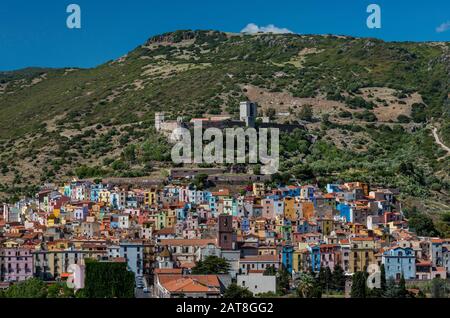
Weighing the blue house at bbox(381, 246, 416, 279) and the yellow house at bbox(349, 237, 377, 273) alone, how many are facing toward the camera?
2

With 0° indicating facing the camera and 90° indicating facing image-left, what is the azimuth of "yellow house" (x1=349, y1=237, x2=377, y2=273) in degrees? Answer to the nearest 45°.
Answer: approximately 0°

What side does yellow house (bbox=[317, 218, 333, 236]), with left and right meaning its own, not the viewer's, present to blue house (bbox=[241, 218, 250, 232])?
right

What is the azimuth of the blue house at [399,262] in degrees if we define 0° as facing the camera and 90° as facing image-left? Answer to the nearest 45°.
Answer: approximately 0°

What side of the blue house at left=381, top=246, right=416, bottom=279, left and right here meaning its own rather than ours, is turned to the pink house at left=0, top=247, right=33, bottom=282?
right

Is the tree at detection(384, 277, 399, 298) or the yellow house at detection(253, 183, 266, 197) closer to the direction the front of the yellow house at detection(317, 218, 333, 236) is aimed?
the tree

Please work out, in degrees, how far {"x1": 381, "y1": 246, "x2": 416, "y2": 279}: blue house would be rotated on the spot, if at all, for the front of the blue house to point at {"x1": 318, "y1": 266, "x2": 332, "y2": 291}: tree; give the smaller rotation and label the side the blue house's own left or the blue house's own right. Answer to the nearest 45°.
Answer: approximately 45° to the blue house's own right

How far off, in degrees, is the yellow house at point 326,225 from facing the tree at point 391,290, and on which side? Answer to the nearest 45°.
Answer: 0° — it already faces it

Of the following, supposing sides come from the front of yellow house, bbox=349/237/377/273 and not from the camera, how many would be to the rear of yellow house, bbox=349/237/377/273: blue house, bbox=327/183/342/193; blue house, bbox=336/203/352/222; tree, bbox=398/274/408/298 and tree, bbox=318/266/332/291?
2
